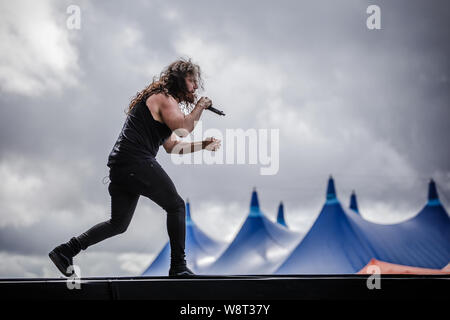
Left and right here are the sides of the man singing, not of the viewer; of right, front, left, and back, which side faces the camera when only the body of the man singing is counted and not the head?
right

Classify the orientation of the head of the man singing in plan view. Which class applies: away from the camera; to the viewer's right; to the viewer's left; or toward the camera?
to the viewer's right
